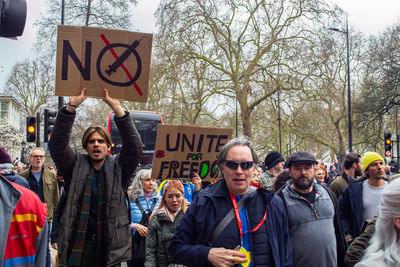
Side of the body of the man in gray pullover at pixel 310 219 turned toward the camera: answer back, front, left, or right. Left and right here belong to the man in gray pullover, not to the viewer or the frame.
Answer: front

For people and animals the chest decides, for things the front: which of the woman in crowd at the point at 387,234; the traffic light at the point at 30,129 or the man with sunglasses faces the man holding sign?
the traffic light

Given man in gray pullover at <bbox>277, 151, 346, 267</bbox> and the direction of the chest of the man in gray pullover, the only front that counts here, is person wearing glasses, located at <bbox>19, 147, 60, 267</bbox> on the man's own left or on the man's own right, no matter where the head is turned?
on the man's own right

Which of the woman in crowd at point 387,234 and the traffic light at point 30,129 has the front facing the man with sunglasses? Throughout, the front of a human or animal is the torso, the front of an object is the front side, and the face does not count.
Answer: the traffic light

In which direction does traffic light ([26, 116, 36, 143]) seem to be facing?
toward the camera

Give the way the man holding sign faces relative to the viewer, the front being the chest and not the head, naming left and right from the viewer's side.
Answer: facing the viewer

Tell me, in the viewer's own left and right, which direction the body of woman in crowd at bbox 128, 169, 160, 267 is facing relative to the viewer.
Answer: facing the viewer and to the right of the viewer

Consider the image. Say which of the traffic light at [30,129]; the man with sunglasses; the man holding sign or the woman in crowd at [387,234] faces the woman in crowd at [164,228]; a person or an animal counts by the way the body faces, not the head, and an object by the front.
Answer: the traffic light
